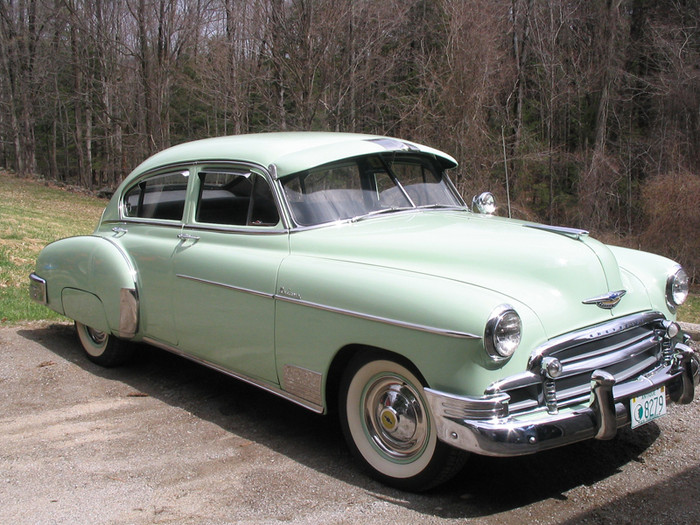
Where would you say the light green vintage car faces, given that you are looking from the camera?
facing the viewer and to the right of the viewer
